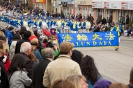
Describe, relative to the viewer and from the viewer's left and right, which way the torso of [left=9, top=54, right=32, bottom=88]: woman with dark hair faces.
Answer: facing away from the viewer and to the right of the viewer

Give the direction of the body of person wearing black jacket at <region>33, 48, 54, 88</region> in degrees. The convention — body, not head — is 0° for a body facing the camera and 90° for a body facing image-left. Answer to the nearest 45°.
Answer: approximately 225°

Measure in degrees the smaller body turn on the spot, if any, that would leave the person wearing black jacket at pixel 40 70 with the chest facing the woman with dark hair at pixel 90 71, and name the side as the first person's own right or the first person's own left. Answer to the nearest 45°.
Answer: approximately 45° to the first person's own right
